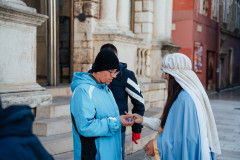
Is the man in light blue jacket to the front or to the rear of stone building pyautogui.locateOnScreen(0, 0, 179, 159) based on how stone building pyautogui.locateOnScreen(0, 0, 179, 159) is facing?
to the front

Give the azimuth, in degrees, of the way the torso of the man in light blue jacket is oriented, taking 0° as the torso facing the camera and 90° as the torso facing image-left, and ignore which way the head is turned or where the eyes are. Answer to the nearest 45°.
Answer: approximately 270°

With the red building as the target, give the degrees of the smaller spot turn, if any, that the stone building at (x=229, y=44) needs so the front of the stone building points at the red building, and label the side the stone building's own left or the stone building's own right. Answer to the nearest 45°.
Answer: approximately 45° to the stone building's own right

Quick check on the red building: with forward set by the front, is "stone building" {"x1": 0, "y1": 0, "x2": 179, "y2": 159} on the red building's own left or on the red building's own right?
on the red building's own right

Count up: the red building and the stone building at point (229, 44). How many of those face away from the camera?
0

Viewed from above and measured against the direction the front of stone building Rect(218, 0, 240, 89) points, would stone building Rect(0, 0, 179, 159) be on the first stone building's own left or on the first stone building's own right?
on the first stone building's own right

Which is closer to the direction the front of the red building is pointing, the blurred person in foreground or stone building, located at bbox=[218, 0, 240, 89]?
the blurred person in foreground

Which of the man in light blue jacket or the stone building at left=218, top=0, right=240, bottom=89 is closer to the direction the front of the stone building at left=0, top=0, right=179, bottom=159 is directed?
the man in light blue jacket
